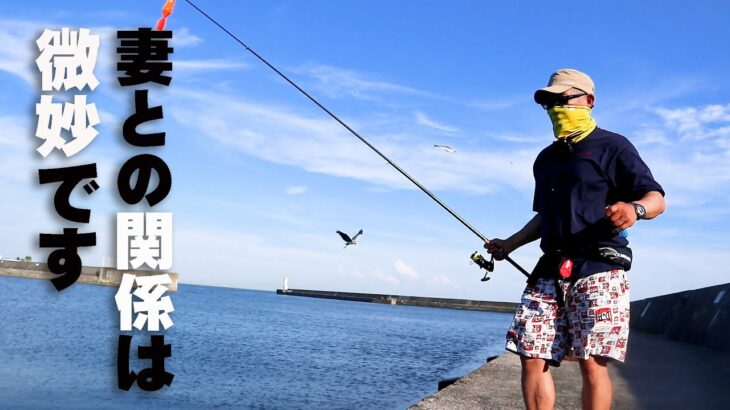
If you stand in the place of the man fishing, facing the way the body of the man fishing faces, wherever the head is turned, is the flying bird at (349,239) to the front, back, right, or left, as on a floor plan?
right

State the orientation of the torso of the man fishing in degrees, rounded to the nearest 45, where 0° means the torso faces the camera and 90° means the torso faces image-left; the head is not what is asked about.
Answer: approximately 45°
